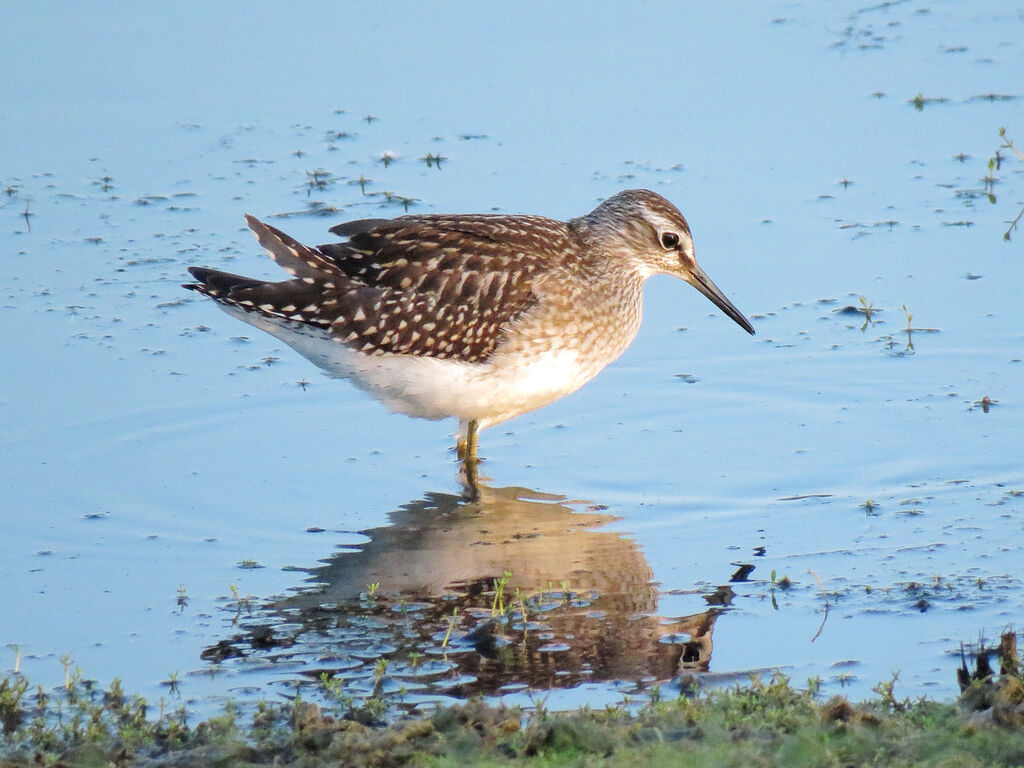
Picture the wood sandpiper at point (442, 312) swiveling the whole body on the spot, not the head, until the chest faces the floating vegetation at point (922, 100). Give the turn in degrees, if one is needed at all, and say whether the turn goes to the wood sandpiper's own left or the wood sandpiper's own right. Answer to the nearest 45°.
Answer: approximately 45° to the wood sandpiper's own left

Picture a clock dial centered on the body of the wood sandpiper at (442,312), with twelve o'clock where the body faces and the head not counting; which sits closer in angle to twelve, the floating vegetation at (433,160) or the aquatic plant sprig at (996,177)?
the aquatic plant sprig

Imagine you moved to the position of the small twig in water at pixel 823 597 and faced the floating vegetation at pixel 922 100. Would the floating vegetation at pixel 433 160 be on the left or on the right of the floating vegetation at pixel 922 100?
left

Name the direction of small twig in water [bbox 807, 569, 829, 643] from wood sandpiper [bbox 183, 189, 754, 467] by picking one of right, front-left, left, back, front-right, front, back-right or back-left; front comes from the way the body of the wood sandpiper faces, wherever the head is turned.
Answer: front-right

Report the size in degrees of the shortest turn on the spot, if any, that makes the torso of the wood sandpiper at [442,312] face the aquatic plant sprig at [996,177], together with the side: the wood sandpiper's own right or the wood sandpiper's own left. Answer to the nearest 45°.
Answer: approximately 45° to the wood sandpiper's own left

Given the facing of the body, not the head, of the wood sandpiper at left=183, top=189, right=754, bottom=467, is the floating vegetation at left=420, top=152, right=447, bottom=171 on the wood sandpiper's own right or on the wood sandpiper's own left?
on the wood sandpiper's own left

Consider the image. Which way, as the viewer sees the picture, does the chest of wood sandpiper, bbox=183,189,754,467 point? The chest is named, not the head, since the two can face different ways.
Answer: to the viewer's right

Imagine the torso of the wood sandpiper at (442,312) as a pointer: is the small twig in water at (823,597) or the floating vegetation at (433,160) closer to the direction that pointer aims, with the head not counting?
the small twig in water
